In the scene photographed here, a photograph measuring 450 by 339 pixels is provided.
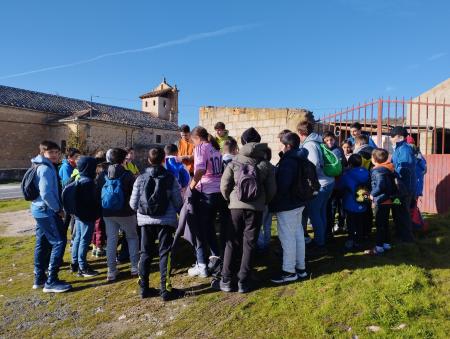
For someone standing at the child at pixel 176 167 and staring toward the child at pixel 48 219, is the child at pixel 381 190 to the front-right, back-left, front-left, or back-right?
back-left

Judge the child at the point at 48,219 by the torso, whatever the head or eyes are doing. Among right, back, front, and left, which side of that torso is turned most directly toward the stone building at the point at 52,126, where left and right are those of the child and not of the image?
left

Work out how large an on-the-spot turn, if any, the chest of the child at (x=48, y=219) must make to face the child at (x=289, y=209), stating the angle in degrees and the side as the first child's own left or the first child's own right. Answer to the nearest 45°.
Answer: approximately 45° to the first child's own right

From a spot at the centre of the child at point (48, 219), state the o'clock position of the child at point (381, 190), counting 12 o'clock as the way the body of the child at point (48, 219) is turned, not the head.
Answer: the child at point (381, 190) is roughly at 1 o'clock from the child at point (48, 219).

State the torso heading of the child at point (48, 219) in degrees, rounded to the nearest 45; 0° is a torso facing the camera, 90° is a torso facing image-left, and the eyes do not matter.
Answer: approximately 270°
